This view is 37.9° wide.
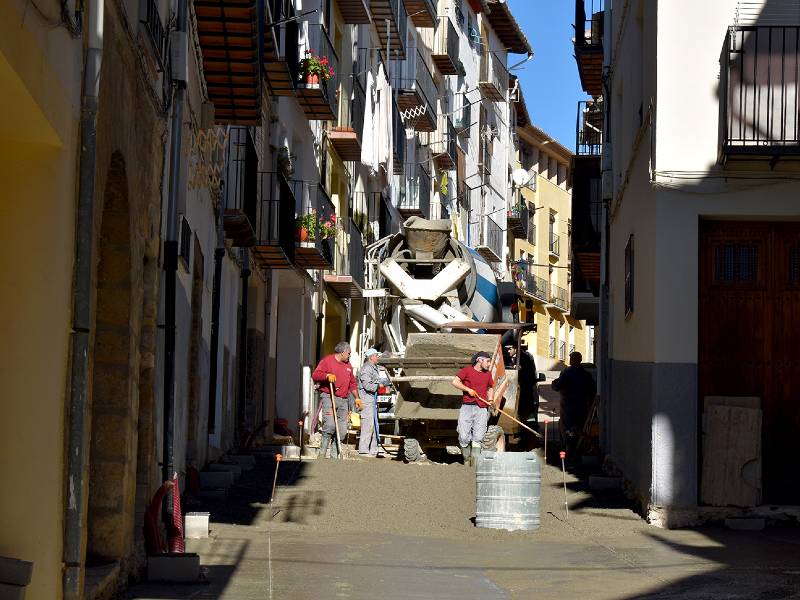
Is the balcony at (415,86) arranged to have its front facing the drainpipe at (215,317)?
no

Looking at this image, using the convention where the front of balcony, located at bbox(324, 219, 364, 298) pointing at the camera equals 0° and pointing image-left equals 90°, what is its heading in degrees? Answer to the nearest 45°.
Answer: approximately 270°

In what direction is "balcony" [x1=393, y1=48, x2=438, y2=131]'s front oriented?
to the viewer's right

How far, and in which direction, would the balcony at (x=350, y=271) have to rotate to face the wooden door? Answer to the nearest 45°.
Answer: approximately 90° to its right

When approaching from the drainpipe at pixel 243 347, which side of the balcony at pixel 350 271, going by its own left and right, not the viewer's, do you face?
right

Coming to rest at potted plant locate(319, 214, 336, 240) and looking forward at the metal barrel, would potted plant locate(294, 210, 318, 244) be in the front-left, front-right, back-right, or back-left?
front-right

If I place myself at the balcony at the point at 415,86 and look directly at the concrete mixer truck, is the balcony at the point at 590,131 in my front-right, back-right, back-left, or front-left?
front-left

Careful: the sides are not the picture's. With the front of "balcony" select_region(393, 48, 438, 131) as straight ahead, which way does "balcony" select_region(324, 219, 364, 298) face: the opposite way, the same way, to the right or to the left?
the same way

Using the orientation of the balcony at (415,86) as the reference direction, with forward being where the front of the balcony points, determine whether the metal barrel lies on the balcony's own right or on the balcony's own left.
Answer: on the balcony's own right

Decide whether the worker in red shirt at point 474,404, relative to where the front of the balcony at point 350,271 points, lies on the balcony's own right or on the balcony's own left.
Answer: on the balcony's own right

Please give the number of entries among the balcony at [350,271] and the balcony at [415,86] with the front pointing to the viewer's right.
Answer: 2

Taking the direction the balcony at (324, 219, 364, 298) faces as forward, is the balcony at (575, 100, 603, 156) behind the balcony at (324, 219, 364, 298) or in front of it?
in front

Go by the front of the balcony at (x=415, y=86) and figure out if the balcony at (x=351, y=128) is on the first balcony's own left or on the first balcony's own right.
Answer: on the first balcony's own right
